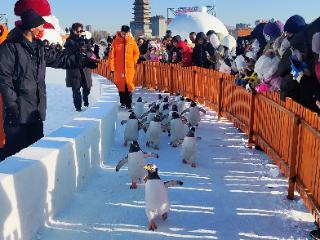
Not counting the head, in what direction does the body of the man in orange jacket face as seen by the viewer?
toward the camera

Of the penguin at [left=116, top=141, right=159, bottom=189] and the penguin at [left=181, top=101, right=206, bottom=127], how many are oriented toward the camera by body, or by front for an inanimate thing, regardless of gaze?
2

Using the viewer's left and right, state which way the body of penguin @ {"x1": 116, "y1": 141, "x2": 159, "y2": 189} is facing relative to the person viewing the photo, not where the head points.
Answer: facing the viewer

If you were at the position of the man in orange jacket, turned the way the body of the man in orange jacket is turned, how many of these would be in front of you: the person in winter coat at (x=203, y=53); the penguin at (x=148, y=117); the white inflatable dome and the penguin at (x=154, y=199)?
2

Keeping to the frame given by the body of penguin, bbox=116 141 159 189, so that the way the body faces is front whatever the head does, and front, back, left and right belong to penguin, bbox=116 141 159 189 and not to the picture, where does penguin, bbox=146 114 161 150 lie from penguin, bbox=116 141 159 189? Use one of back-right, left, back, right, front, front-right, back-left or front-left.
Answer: back

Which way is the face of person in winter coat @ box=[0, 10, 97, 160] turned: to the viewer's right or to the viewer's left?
to the viewer's right

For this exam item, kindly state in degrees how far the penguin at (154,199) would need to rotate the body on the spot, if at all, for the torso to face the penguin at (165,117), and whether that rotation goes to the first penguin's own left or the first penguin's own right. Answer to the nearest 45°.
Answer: approximately 135° to the first penguin's own right

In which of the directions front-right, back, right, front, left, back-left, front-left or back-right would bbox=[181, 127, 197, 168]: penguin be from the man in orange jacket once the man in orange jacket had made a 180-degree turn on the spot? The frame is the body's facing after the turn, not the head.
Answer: back

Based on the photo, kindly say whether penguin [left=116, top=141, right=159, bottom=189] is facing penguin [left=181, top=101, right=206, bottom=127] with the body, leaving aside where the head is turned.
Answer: no

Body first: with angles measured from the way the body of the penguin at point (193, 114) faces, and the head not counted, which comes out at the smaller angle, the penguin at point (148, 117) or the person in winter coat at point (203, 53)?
the penguin

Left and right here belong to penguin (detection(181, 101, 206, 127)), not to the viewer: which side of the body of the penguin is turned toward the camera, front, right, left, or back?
front

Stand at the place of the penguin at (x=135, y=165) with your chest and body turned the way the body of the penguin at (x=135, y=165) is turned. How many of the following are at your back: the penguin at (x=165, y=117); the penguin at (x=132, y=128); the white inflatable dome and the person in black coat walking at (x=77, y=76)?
4

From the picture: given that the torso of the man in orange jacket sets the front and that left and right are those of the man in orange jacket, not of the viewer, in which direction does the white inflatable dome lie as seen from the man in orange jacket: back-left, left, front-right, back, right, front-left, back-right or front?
back

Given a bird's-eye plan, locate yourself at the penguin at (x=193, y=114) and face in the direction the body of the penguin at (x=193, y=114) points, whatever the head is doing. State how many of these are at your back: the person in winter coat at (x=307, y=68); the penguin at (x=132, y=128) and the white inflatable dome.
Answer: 1

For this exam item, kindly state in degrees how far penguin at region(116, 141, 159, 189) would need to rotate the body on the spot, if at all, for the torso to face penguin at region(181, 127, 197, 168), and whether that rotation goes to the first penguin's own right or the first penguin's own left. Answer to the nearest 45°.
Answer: approximately 135° to the first penguin's own left

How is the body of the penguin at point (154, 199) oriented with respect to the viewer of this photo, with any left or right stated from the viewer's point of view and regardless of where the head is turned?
facing the viewer and to the left of the viewer

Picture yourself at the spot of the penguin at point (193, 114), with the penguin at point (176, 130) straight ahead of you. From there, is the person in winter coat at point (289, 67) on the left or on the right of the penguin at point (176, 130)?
left

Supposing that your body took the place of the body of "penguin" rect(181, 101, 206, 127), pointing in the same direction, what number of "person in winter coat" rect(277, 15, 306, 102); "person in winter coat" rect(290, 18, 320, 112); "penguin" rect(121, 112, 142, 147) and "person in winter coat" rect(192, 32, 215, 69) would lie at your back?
1

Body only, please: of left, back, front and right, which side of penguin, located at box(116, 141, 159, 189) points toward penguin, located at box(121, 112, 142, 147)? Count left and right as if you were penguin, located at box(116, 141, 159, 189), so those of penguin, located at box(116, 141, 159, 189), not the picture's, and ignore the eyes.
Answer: back

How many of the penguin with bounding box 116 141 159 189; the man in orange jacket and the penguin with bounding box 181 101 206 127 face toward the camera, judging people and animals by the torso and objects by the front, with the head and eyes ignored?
3
